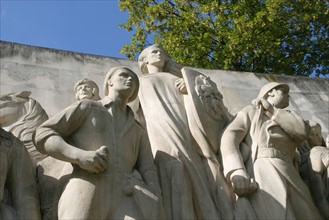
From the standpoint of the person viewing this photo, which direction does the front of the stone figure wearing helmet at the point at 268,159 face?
facing the viewer and to the right of the viewer

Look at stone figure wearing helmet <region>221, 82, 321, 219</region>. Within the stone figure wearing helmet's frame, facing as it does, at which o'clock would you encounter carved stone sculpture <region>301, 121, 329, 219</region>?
The carved stone sculpture is roughly at 9 o'clock from the stone figure wearing helmet.

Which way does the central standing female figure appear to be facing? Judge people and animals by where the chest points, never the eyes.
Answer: toward the camera

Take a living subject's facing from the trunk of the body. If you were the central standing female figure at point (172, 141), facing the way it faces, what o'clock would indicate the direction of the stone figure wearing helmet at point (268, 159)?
The stone figure wearing helmet is roughly at 9 o'clock from the central standing female figure.

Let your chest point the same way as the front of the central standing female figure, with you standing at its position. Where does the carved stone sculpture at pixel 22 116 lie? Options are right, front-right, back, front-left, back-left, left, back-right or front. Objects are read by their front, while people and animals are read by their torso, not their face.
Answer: right

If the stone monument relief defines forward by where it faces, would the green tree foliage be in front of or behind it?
behind

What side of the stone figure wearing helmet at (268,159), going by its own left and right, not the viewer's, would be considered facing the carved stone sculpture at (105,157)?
right

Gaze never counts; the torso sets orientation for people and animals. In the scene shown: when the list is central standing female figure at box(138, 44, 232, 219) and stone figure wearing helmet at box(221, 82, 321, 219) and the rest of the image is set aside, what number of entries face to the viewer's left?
0

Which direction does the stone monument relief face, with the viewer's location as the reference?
facing the viewer

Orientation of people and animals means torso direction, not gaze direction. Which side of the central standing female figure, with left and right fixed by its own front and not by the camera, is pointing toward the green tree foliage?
back

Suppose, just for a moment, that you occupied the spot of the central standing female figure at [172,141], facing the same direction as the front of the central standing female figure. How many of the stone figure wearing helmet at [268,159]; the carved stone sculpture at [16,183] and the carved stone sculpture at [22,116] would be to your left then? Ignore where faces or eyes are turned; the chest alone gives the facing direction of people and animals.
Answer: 1

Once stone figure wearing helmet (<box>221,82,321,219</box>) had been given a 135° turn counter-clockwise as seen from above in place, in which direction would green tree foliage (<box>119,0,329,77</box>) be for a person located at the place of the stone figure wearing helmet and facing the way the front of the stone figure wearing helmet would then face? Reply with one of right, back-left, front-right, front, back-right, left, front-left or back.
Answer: front

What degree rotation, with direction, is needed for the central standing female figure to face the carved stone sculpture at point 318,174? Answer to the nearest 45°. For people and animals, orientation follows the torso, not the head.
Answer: approximately 90° to its left
